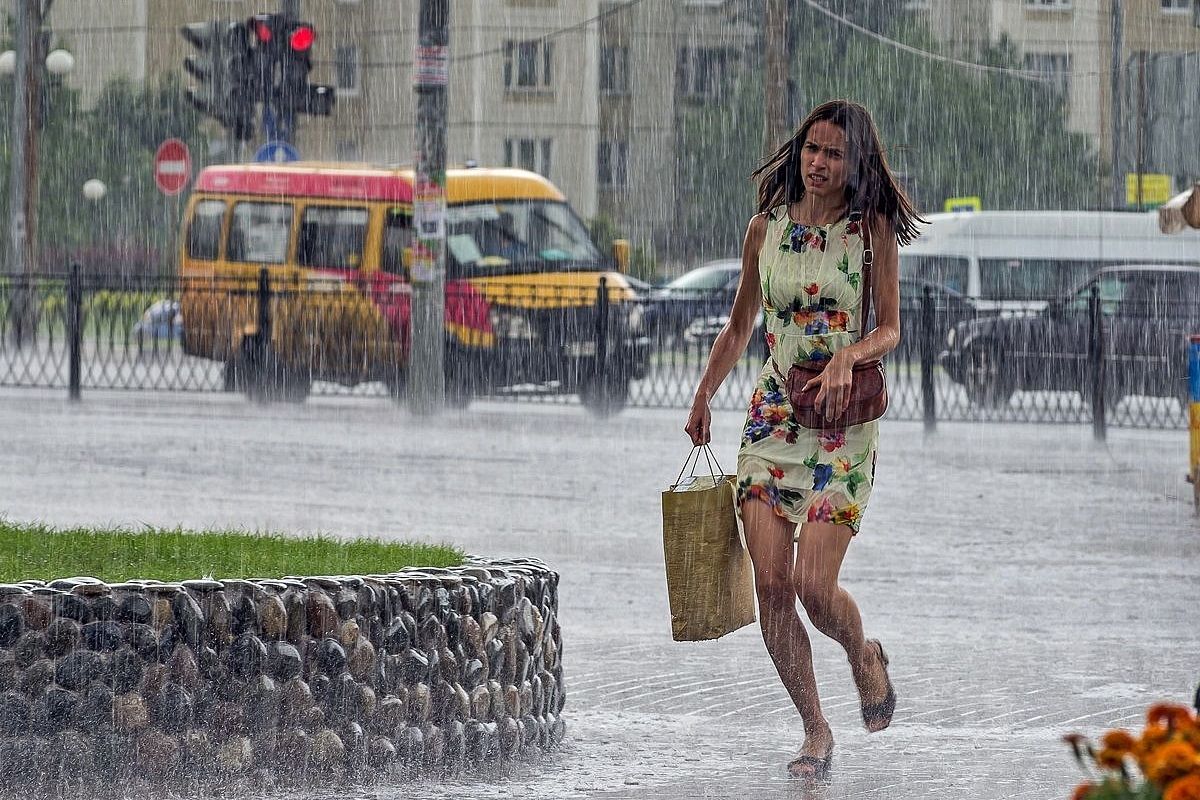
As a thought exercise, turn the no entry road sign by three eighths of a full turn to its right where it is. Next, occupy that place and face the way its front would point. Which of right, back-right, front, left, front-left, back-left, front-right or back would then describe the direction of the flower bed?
back

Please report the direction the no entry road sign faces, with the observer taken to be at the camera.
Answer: facing the viewer and to the left of the viewer

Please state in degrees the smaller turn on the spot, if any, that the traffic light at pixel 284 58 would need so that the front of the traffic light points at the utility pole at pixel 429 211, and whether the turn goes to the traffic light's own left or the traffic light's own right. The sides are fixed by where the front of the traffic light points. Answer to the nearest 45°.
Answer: approximately 45° to the traffic light's own left

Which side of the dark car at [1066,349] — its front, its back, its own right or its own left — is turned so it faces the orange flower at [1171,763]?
left

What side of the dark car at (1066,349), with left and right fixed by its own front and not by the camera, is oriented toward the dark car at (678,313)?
front

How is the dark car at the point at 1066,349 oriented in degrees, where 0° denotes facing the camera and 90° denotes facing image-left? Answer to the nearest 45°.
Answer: approximately 90°

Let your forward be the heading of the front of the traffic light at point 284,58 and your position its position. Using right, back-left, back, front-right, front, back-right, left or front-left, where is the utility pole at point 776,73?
back-left

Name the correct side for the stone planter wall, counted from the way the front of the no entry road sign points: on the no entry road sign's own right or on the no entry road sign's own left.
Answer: on the no entry road sign's own left

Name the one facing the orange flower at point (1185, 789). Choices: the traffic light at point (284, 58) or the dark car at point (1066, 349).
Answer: the traffic light

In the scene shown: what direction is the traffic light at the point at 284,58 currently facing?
toward the camera

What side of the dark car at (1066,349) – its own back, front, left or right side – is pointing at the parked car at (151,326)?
front

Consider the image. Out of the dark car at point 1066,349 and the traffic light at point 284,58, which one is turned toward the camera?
the traffic light

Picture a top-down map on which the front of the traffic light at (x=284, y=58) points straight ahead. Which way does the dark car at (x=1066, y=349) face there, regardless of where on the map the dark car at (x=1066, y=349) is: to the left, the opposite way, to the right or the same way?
to the right

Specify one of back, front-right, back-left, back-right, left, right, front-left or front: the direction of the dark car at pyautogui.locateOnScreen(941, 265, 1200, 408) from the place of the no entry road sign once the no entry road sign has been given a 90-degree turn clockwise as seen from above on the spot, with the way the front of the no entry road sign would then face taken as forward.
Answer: back

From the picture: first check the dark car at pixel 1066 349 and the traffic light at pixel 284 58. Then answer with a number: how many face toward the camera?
1

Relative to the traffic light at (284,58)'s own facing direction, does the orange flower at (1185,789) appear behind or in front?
in front
